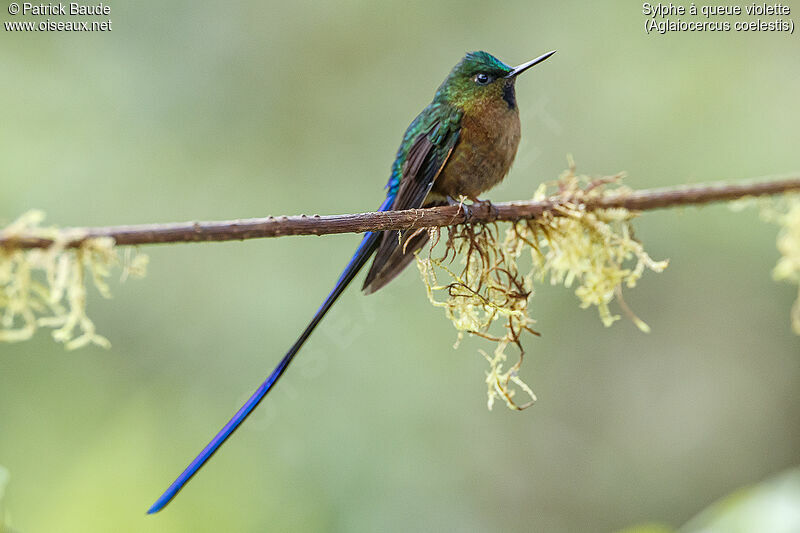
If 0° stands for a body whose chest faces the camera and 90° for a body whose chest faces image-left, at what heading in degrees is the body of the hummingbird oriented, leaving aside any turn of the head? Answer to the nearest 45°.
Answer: approximately 270°

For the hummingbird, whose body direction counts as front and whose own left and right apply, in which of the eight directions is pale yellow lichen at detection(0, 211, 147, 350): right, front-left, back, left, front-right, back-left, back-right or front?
back-right
